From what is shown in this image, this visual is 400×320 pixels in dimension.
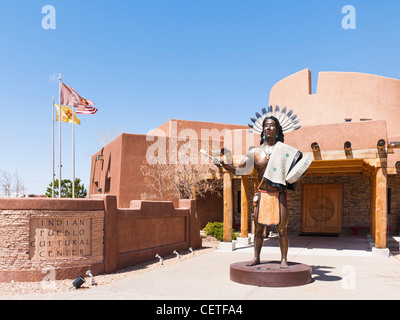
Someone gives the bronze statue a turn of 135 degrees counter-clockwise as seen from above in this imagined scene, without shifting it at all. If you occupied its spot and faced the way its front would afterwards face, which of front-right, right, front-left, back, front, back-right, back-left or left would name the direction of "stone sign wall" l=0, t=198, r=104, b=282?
back-left

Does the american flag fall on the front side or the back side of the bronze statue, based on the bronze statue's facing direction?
on the back side

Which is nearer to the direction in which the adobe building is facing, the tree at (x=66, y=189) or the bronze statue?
the bronze statue

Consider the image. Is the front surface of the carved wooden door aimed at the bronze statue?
yes

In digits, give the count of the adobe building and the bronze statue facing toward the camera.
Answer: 2

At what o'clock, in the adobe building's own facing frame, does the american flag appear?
The american flag is roughly at 3 o'clock from the adobe building.
